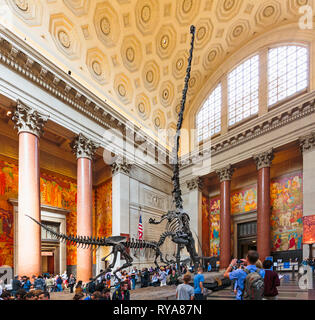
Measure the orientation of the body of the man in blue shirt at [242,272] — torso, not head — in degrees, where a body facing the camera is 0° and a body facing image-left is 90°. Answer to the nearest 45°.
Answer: approximately 135°

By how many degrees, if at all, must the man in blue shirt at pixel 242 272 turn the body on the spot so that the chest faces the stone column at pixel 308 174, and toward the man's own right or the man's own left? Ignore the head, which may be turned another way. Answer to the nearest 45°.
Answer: approximately 45° to the man's own right

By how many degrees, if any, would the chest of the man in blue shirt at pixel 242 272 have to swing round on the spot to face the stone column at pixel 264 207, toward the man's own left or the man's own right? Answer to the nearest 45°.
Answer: approximately 45° to the man's own right
